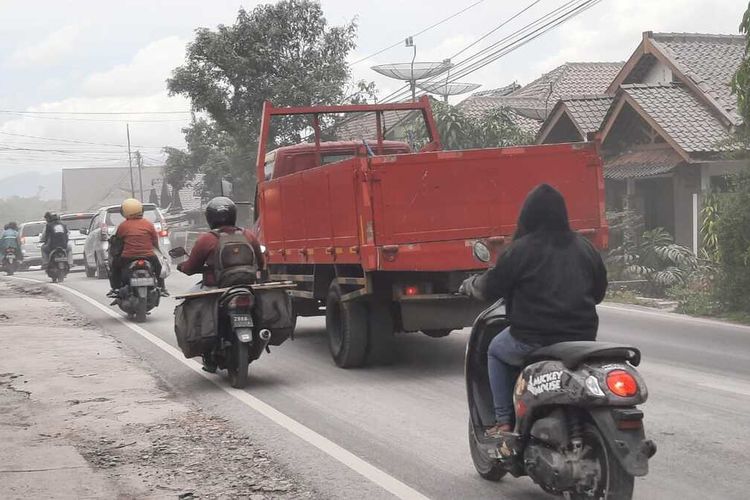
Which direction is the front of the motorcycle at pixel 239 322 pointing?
away from the camera

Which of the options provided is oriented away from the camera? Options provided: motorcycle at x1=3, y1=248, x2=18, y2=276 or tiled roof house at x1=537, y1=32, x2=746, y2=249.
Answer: the motorcycle

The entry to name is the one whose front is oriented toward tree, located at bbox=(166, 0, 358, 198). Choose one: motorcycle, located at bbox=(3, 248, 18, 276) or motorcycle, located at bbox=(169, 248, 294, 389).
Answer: motorcycle, located at bbox=(169, 248, 294, 389)

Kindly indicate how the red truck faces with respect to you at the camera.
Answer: facing away from the viewer and to the left of the viewer

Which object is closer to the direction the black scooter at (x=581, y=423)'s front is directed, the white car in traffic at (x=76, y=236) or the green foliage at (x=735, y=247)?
the white car in traffic

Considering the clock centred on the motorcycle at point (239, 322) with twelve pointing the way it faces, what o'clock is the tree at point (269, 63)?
The tree is roughly at 12 o'clock from the motorcycle.

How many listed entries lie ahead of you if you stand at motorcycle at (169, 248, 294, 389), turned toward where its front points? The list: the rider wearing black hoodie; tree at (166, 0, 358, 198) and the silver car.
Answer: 2

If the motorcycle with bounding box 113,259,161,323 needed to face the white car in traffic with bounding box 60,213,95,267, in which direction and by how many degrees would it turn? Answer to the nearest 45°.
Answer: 0° — it already faces it

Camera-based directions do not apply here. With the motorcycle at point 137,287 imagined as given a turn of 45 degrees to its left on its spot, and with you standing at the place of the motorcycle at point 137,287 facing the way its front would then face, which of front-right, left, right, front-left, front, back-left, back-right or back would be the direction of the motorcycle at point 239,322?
back-left

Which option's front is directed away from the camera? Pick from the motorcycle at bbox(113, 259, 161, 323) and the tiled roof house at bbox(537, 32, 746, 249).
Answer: the motorcycle

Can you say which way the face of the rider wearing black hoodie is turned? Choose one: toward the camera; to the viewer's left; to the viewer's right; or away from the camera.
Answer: away from the camera

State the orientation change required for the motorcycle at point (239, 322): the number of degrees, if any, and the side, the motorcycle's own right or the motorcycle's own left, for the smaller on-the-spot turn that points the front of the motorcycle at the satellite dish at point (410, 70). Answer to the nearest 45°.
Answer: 0° — it already faces it

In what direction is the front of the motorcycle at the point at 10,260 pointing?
away from the camera

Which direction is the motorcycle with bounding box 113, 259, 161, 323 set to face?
away from the camera
